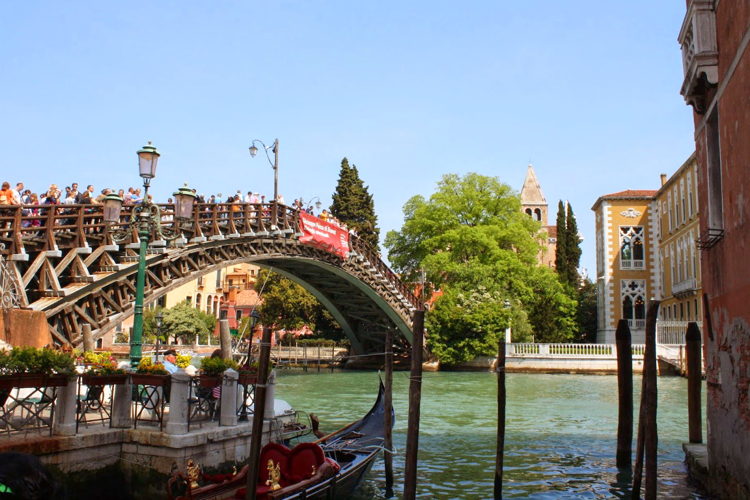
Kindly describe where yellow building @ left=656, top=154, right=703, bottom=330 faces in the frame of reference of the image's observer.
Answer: facing the viewer and to the left of the viewer

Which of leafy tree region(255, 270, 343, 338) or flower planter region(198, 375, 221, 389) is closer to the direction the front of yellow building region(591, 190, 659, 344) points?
the flower planter

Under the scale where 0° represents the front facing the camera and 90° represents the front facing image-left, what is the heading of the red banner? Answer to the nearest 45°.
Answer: approximately 315°

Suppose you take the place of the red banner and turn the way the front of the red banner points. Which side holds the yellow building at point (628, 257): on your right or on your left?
on your left

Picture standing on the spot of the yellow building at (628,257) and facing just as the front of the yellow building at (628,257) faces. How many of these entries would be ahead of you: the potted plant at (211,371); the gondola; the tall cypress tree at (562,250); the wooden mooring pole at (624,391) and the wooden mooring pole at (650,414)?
4

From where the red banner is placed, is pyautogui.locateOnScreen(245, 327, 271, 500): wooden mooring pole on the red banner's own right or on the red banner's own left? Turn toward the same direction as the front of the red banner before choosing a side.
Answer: on the red banner's own right

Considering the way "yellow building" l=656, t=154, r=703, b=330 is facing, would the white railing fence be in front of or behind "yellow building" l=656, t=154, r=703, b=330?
in front

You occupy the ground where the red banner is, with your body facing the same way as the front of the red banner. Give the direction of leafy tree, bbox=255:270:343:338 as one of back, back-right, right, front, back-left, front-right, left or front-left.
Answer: back-left

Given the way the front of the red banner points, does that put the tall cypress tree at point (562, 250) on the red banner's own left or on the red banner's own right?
on the red banner's own left

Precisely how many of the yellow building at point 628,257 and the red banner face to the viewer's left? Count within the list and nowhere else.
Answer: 0

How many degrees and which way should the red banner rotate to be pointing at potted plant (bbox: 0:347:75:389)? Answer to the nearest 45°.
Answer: approximately 45° to its right

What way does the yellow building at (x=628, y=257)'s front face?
toward the camera

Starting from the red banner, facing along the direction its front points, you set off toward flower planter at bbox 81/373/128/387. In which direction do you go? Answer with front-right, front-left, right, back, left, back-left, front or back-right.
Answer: front-right

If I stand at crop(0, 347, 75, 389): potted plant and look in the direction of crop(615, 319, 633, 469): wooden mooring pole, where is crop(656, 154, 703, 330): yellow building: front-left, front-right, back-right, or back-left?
front-left

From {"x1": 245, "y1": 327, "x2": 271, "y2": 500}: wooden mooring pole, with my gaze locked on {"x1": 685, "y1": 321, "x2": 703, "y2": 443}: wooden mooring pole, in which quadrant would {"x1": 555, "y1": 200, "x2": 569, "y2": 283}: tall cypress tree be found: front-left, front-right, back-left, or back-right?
front-left

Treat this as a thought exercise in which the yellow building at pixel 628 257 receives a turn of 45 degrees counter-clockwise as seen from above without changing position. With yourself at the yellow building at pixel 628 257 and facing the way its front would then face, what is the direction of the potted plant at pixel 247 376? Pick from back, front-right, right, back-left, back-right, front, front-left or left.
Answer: front-right

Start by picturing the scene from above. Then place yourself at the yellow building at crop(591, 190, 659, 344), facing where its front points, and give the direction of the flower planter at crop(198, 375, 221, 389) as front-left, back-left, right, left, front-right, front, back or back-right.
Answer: front

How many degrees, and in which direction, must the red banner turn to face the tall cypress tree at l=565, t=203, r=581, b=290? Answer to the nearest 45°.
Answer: approximately 90° to its left
